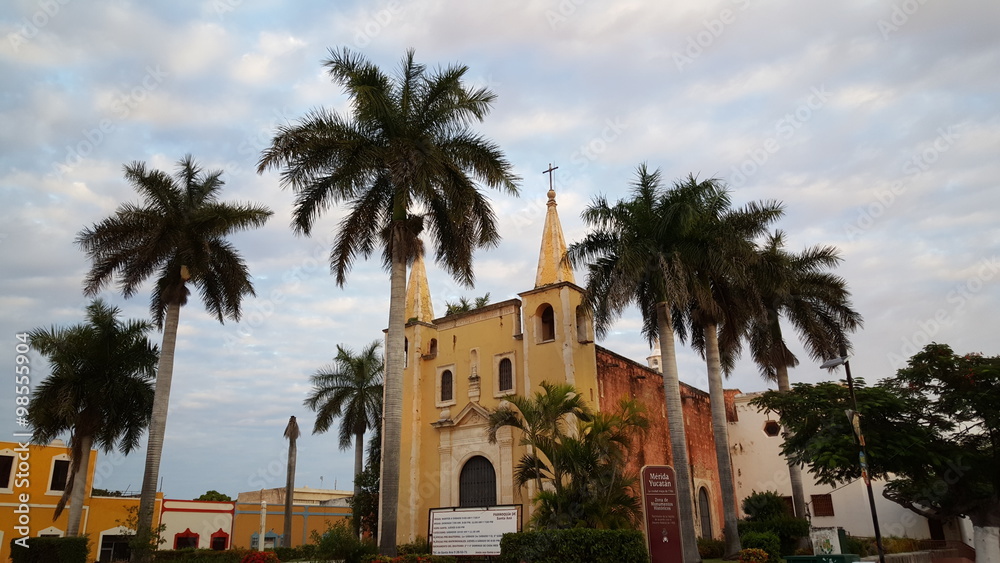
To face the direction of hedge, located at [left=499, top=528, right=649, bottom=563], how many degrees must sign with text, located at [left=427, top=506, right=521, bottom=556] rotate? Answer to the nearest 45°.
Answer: approximately 45° to its left

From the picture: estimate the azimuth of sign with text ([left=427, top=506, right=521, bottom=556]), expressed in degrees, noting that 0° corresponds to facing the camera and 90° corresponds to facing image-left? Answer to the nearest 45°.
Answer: approximately 0°

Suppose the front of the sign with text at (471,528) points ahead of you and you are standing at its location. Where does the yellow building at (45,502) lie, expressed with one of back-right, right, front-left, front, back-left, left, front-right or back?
back-right

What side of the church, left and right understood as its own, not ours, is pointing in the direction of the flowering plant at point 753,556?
left

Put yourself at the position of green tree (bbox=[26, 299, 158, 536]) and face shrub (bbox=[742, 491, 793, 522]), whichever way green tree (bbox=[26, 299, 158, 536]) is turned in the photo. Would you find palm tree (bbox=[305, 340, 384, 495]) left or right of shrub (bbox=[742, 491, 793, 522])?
left

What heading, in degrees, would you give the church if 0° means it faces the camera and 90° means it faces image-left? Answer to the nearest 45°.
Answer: approximately 45°

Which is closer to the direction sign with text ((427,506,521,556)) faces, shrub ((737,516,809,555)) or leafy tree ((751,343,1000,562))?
the leafy tree

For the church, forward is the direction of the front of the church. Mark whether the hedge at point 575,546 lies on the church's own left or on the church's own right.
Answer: on the church's own left

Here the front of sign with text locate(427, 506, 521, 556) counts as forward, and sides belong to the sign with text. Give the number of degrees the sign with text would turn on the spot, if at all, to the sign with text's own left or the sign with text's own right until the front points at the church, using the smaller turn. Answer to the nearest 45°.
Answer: approximately 180°

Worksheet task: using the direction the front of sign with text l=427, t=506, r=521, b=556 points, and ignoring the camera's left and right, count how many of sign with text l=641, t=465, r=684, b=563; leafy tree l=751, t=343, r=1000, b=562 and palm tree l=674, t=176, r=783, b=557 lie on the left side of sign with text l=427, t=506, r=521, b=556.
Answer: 3

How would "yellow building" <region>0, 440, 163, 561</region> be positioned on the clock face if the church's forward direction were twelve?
The yellow building is roughly at 2 o'clock from the church.
